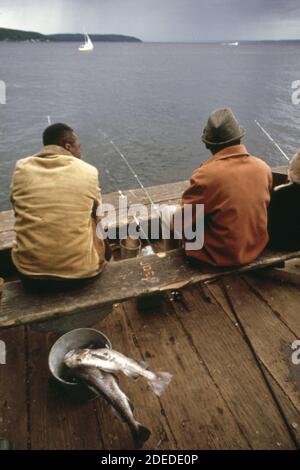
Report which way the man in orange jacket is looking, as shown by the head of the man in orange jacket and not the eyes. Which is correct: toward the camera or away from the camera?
away from the camera

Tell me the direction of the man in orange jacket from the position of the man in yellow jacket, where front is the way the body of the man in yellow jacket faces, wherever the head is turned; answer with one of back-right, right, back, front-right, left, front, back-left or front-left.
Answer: right

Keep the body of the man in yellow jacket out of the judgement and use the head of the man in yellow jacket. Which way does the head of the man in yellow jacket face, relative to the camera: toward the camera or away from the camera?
away from the camera

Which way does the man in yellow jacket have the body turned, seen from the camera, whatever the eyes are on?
away from the camera
